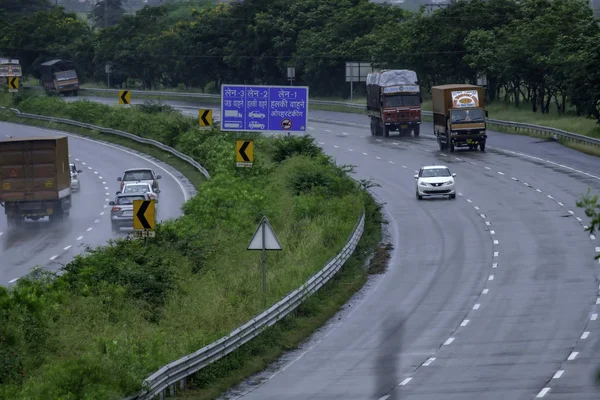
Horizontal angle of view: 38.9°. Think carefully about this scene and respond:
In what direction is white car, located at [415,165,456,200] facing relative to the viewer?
toward the camera

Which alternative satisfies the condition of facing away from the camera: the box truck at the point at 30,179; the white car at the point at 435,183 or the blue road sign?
the box truck

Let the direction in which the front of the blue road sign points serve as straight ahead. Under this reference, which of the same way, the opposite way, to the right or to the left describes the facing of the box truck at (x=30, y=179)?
the opposite way

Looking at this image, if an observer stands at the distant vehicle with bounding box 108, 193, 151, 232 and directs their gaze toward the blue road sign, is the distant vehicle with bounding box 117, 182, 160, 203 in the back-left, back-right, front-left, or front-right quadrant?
front-left

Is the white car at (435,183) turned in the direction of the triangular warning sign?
yes

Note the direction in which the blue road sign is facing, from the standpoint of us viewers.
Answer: facing the viewer

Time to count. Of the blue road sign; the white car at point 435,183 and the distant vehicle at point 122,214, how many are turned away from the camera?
1

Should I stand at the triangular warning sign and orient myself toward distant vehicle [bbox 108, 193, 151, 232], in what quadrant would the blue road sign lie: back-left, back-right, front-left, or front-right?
front-right

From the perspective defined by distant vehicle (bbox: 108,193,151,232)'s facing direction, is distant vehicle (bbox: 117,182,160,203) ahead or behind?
ahead

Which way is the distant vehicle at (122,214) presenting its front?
away from the camera

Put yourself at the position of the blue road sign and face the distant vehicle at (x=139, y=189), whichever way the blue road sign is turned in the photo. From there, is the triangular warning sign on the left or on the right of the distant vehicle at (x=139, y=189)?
left

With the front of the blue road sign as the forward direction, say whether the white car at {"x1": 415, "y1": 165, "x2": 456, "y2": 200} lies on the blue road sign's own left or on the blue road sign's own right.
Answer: on the blue road sign's own left

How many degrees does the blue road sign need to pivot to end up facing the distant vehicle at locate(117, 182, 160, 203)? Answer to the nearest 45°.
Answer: approximately 45° to its right

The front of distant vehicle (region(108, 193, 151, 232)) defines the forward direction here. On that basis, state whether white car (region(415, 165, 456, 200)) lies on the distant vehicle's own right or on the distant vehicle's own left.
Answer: on the distant vehicle's own right

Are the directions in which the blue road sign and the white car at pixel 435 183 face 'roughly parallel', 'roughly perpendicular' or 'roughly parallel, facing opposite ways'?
roughly parallel

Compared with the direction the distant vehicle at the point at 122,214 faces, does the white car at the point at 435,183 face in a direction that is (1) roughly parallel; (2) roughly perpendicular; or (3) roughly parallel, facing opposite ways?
roughly parallel, facing opposite ways

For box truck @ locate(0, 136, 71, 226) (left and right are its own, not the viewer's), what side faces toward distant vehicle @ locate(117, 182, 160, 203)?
right

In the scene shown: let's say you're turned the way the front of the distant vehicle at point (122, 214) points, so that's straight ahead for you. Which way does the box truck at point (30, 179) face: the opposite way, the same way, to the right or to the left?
the same way

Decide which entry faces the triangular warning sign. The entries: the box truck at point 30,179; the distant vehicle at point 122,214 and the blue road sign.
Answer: the blue road sign

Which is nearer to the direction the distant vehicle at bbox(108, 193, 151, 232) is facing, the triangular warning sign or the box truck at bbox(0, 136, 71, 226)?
the box truck
